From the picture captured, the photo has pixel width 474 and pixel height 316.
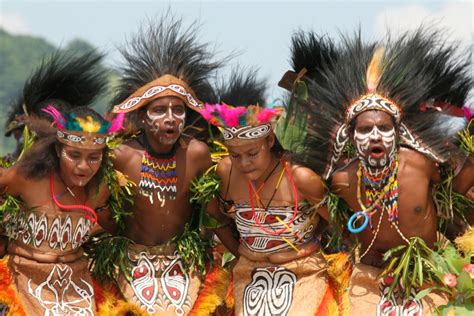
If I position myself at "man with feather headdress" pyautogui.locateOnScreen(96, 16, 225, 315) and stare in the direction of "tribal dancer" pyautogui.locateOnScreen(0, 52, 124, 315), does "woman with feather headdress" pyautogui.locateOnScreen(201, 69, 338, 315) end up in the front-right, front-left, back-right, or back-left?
back-left

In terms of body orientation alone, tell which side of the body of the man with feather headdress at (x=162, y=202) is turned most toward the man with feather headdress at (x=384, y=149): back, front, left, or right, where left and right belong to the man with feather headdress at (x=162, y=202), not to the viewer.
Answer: left

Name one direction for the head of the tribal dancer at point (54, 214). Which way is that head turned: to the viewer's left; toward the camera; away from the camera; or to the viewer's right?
toward the camera

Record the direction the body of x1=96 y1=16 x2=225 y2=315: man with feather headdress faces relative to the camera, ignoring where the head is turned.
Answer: toward the camera

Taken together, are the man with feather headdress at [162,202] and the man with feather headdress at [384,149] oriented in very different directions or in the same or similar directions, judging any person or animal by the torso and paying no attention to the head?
same or similar directions

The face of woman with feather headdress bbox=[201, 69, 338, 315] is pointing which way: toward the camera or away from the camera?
toward the camera

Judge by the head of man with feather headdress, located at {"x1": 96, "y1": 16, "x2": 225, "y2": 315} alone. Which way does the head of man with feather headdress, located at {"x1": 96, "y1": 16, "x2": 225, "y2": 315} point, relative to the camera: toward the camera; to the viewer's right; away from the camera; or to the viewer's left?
toward the camera

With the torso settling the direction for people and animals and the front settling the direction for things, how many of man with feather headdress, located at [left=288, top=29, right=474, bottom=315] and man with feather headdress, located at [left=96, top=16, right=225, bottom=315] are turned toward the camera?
2

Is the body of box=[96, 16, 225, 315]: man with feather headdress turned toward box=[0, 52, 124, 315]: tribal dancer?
no

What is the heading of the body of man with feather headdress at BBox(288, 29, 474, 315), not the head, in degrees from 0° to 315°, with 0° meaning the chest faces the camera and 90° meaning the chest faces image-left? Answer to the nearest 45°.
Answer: approximately 0°

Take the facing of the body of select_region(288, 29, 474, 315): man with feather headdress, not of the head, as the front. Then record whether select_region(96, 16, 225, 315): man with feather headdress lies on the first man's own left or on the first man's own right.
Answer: on the first man's own right

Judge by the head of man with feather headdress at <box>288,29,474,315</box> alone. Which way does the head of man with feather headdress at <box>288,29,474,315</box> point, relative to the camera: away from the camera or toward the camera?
toward the camera
